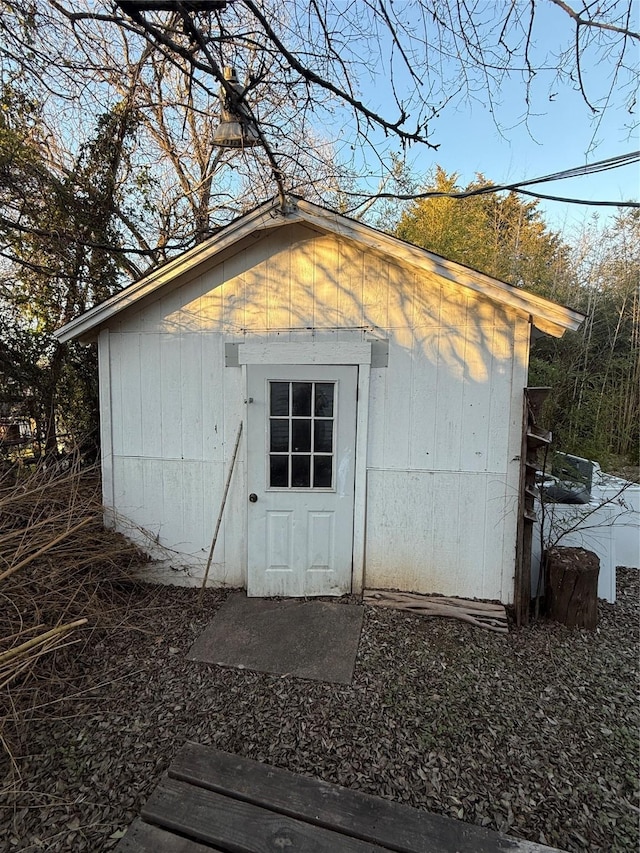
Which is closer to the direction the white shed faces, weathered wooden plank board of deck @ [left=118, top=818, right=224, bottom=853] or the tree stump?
the weathered wooden plank board of deck

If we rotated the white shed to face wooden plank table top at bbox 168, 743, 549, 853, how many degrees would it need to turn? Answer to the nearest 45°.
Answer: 0° — it already faces it

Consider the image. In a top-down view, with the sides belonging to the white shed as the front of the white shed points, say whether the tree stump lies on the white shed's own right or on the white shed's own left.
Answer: on the white shed's own left

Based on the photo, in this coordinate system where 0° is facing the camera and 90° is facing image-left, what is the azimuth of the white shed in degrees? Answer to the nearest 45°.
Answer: approximately 0°

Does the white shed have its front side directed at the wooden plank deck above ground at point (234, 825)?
yes

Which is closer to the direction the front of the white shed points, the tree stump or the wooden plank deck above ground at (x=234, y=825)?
the wooden plank deck above ground
